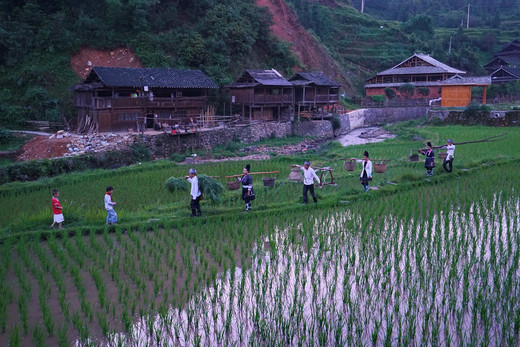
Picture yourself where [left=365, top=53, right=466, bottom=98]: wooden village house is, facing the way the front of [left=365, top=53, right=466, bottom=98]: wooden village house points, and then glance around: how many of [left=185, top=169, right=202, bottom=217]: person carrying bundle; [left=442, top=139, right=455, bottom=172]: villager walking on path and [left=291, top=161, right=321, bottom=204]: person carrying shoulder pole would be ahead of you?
3

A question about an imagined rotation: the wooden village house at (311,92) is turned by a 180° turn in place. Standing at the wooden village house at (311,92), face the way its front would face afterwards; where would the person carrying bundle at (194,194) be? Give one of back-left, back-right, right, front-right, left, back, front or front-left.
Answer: back

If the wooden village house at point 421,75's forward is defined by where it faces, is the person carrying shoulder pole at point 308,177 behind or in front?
in front

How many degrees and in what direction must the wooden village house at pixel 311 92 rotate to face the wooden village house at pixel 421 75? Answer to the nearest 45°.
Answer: approximately 135° to its left

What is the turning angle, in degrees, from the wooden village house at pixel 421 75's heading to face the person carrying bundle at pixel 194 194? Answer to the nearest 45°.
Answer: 0° — it already faces them

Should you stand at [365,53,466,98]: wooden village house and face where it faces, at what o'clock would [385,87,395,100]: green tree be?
The green tree is roughly at 2 o'clock from the wooden village house.

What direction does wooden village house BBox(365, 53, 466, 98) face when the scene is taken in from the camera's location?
facing the viewer

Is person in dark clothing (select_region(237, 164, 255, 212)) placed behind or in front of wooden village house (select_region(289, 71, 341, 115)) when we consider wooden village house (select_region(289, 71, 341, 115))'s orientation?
in front

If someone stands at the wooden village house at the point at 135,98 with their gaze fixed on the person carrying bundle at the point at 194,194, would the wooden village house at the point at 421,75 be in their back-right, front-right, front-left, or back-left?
back-left

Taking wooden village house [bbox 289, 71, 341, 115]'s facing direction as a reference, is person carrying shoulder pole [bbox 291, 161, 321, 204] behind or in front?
in front

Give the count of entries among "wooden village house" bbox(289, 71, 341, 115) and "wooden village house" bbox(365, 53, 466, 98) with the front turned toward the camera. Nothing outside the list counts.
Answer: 2

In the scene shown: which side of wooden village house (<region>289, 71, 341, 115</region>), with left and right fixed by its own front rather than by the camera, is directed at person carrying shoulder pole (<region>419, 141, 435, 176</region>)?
front

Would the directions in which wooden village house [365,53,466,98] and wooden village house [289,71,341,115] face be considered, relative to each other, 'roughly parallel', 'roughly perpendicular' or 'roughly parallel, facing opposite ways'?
roughly parallel

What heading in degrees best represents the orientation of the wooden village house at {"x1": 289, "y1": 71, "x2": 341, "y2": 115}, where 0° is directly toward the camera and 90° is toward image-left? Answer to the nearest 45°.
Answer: approximately 0°
